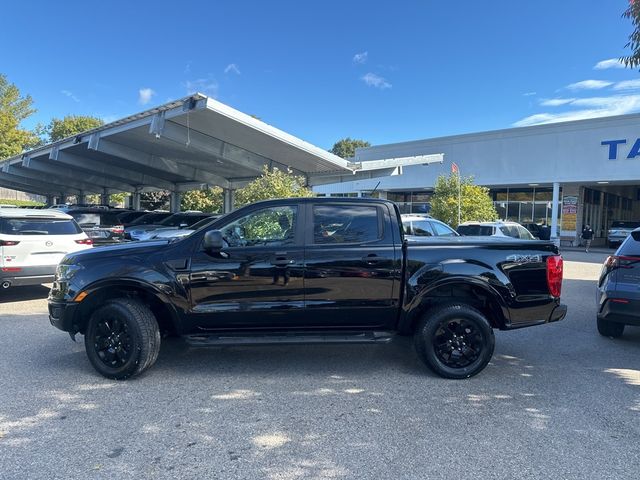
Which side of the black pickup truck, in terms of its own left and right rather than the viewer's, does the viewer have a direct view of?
left

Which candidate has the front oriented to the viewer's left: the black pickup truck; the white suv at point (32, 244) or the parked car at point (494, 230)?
the black pickup truck

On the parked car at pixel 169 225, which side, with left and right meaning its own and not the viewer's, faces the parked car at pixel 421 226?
left

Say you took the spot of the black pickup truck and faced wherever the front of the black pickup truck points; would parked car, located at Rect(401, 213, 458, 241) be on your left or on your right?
on your right

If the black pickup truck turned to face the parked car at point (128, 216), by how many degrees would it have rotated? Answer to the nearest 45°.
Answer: approximately 45° to its right

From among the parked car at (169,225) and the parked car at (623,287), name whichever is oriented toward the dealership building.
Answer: the parked car at (623,287)

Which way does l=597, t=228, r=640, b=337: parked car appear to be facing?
away from the camera

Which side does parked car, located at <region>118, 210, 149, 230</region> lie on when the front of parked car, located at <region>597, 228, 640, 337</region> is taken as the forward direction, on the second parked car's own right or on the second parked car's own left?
on the second parked car's own left

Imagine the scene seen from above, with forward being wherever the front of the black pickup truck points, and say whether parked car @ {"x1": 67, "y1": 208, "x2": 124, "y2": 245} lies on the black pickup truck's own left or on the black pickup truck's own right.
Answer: on the black pickup truck's own right

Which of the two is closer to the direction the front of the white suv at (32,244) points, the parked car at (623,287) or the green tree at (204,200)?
the green tree

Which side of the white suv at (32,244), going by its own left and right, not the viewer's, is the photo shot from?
back

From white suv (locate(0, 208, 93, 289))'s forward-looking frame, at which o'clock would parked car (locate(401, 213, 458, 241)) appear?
The parked car is roughly at 3 o'clock from the white suv.
